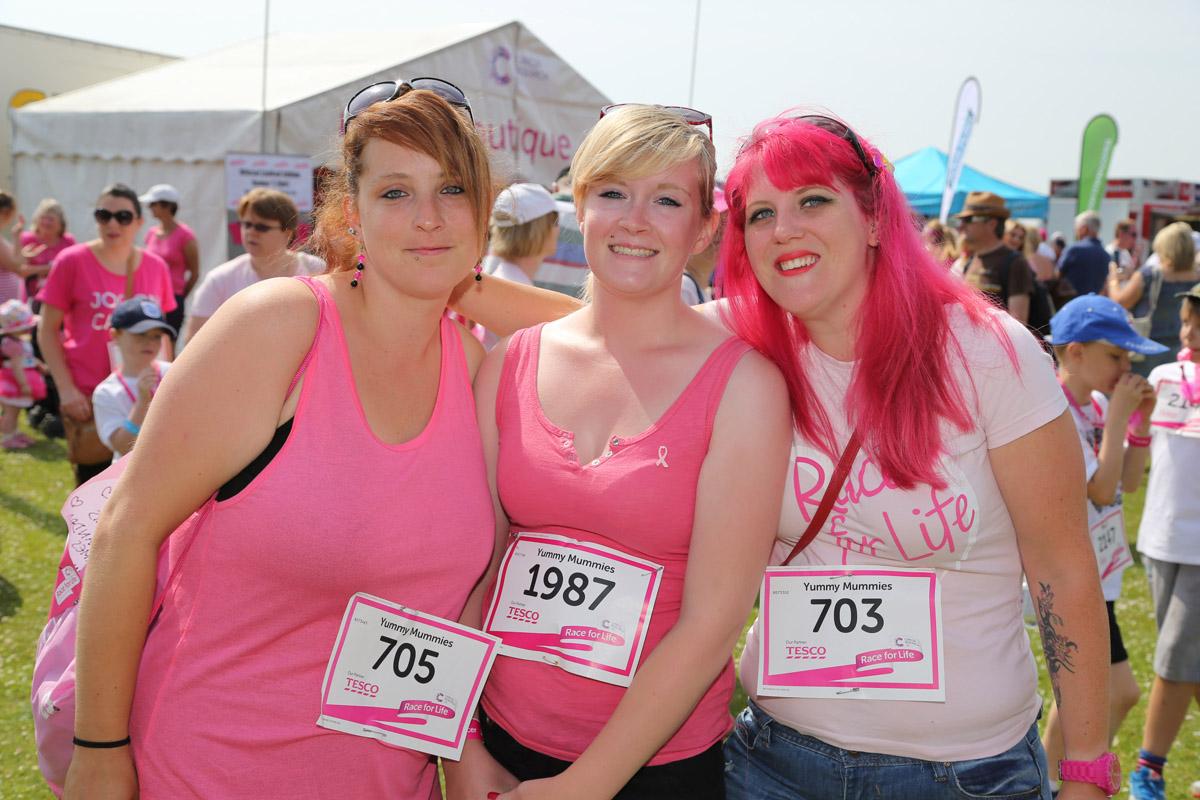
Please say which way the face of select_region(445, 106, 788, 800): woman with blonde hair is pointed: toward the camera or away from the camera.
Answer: toward the camera

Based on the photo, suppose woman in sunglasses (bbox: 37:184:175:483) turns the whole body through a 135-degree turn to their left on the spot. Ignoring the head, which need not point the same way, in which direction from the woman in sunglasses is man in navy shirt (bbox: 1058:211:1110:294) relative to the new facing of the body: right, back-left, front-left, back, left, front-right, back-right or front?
front-right

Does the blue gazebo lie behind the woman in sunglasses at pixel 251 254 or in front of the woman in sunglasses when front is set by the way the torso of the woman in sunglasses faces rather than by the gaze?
behind

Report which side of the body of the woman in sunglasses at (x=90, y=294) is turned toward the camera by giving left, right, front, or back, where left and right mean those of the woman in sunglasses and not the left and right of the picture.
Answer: front

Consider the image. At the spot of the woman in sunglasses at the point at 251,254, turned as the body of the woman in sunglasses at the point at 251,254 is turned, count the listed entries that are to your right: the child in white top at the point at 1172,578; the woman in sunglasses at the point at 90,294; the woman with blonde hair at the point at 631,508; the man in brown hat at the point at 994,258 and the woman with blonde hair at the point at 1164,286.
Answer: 1

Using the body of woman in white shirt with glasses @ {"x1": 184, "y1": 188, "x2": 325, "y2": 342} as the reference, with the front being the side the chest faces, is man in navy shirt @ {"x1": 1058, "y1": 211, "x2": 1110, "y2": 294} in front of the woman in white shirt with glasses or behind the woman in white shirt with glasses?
behind

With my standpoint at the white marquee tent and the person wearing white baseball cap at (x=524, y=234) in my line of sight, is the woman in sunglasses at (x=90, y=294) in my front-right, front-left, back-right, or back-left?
front-right

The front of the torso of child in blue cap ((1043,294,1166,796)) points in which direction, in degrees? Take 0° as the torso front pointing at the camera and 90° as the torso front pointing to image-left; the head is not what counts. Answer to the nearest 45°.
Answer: approximately 315°

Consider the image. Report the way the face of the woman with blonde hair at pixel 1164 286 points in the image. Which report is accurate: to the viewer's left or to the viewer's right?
to the viewer's left

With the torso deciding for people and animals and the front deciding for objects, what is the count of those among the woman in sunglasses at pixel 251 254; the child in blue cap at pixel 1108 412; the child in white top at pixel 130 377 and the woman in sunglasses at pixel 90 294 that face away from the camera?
0

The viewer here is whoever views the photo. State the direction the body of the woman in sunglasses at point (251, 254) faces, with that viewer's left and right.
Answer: facing the viewer and to the left of the viewer

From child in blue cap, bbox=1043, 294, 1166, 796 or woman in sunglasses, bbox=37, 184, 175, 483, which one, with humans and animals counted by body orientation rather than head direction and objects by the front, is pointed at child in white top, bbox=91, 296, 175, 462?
the woman in sunglasses

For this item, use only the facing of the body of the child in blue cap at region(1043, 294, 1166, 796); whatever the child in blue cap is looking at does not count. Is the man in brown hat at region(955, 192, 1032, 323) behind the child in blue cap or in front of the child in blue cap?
behind
